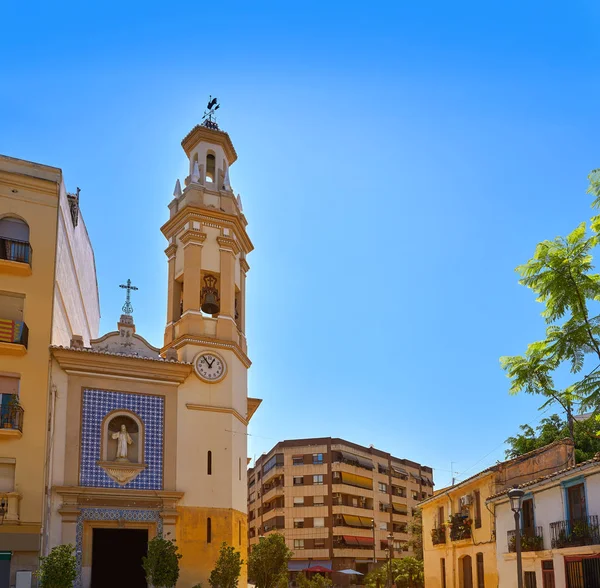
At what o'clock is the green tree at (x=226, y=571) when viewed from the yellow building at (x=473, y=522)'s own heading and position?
The green tree is roughly at 12 o'clock from the yellow building.

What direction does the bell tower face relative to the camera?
toward the camera

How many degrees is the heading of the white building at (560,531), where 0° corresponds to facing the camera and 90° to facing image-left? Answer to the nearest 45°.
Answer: approximately 45°

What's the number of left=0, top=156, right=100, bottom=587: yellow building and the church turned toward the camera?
2

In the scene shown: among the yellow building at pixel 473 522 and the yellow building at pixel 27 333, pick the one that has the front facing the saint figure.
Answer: the yellow building at pixel 473 522

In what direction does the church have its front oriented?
toward the camera

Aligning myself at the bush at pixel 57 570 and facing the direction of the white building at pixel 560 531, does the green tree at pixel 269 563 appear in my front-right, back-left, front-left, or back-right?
front-left

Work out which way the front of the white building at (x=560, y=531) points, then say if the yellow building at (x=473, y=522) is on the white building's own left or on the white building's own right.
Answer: on the white building's own right

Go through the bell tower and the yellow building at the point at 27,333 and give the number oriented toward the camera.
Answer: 2

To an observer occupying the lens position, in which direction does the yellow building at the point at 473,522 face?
facing the viewer and to the left of the viewer

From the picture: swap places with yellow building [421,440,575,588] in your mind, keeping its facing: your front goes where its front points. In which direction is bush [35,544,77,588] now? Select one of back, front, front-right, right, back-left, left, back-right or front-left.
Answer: front
